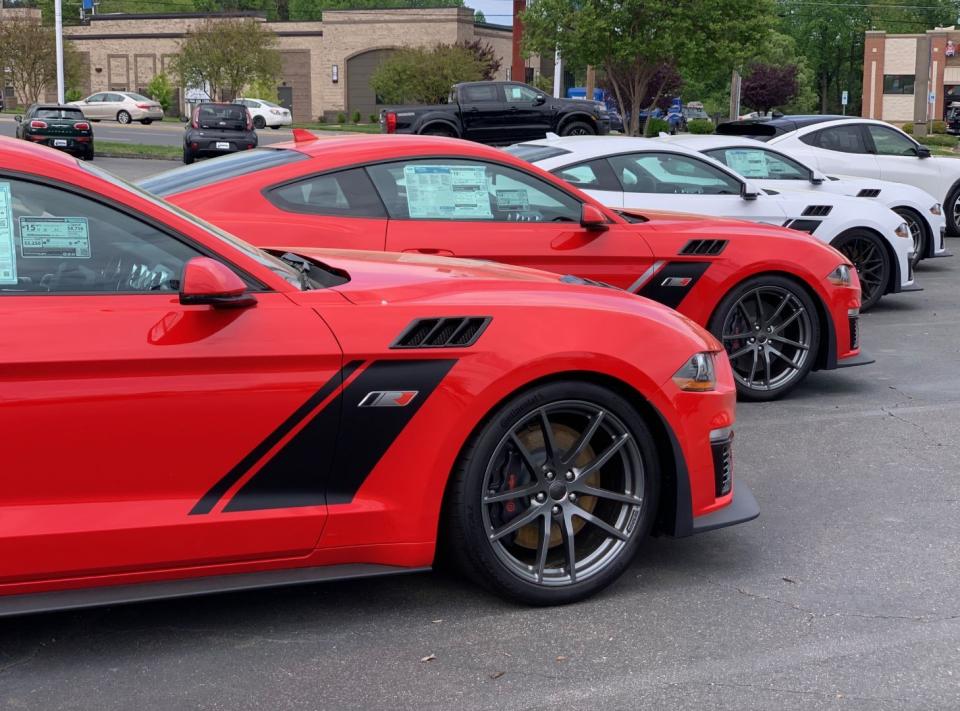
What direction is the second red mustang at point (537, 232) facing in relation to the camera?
to the viewer's right

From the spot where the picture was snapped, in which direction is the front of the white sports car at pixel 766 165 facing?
facing to the right of the viewer

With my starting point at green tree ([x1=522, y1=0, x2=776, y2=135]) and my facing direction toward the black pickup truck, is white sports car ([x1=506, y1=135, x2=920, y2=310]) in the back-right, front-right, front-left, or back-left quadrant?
front-left

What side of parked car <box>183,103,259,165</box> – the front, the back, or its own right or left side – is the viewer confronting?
back

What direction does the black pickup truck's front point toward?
to the viewer's right

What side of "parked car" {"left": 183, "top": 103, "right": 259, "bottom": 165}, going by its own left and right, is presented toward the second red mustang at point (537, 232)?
back

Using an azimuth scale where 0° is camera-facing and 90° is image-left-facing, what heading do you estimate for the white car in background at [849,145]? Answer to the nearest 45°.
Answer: approximately 270°

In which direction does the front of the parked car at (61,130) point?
away from the camera

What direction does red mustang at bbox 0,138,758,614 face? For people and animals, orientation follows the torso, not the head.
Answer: to the viewer's right
